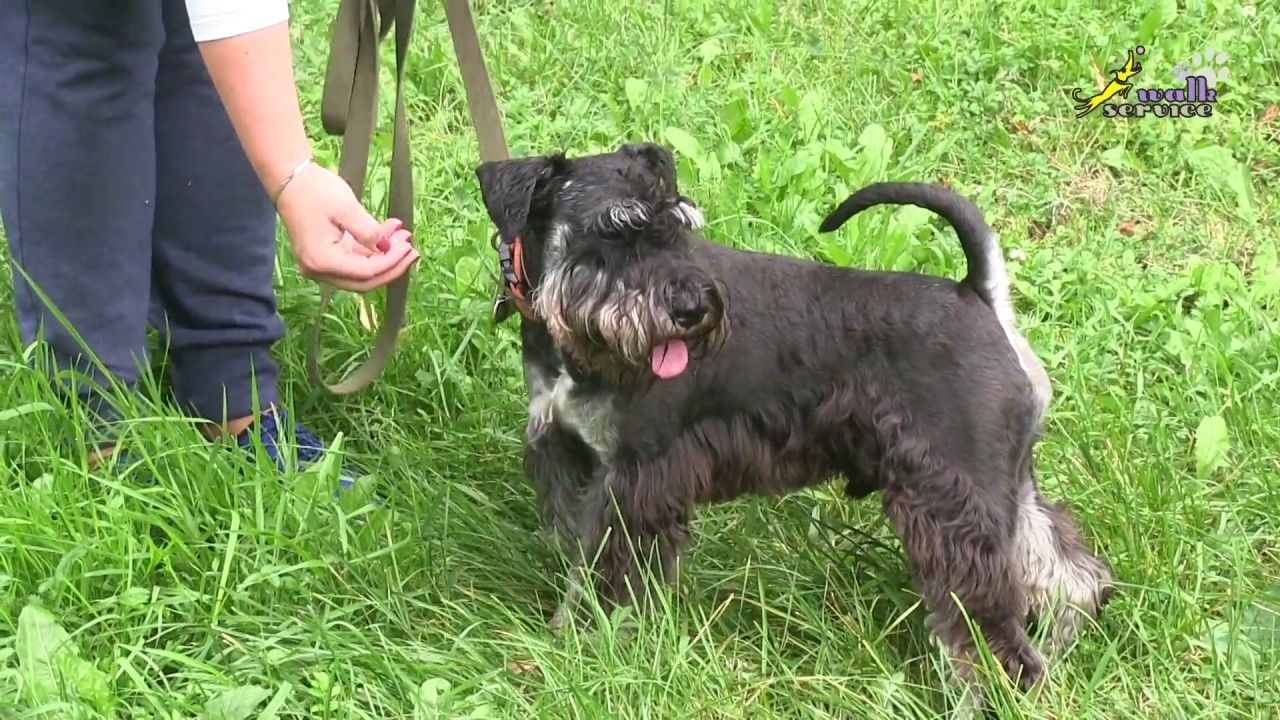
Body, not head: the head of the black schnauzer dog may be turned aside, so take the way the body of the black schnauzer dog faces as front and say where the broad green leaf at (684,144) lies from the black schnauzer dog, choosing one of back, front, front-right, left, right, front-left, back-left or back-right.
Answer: right

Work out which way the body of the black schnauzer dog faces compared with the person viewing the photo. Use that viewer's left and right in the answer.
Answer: facing to the left of the viewer

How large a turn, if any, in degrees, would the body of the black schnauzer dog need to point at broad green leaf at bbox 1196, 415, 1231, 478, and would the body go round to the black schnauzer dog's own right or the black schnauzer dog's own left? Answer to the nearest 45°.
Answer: approximately 135° to the black schnauzer dog's own right

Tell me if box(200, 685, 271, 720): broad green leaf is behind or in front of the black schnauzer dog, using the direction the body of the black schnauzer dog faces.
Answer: in front

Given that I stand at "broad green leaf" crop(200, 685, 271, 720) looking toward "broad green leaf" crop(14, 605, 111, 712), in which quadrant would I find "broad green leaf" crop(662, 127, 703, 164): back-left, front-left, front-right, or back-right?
back-right

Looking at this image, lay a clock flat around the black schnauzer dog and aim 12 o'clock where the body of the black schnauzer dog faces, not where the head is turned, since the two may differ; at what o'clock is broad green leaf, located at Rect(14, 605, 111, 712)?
The broad green leaf is roughly at 11 o'clock from the black schnauzer dog.
